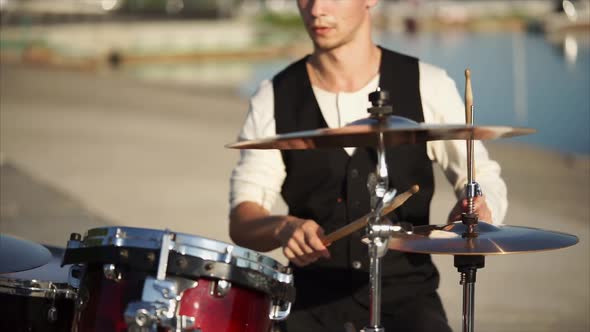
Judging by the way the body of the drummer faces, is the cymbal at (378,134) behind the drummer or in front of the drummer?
in front

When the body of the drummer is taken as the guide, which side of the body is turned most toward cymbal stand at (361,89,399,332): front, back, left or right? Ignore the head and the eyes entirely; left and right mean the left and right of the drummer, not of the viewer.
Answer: front

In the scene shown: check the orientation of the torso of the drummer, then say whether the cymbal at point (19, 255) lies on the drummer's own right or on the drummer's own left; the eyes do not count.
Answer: on the drummer's own right

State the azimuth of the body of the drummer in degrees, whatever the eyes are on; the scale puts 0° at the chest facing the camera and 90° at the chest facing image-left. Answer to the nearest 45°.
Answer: approximately 0°

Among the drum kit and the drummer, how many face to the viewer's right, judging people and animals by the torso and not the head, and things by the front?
0
